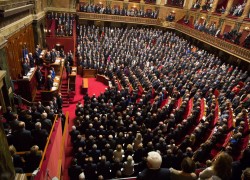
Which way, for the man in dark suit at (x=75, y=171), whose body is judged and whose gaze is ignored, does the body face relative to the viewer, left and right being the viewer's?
facing away from the viewer

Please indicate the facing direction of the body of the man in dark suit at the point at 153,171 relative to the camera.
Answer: away from the camera

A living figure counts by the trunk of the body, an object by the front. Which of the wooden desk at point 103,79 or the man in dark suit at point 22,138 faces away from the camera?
the man in dark suit

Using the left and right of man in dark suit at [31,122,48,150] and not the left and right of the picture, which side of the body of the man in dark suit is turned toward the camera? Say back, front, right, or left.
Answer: back

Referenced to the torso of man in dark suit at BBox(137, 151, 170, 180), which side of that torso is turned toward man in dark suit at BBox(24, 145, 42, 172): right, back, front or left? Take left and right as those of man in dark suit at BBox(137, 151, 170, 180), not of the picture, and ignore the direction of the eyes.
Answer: left

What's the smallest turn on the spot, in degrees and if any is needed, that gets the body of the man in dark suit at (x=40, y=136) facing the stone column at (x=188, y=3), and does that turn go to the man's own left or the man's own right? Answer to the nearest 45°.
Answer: approximately 45° to the man's own right

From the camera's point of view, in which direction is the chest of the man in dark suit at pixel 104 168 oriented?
away from the camera

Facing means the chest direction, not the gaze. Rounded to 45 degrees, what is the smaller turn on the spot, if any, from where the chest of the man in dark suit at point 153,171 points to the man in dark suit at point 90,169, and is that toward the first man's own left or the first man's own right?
approximately 45° to the first man's own left

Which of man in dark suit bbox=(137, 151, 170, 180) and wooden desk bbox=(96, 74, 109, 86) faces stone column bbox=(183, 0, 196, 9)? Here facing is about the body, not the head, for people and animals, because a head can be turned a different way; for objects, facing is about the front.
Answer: the man in dark suit

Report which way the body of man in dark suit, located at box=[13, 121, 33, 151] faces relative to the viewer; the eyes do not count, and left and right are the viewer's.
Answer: facing away from the viewer
